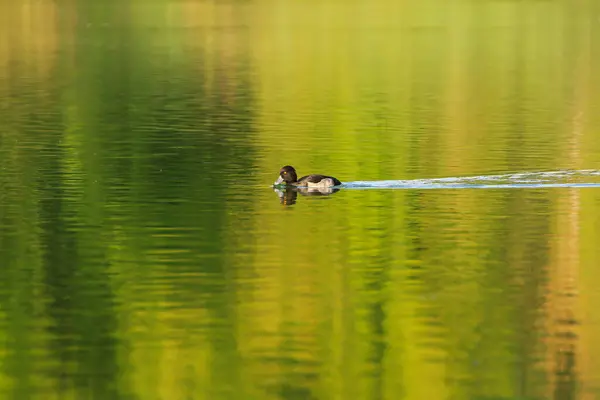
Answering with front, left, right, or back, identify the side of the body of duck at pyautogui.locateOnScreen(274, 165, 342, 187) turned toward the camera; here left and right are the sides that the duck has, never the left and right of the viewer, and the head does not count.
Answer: left
